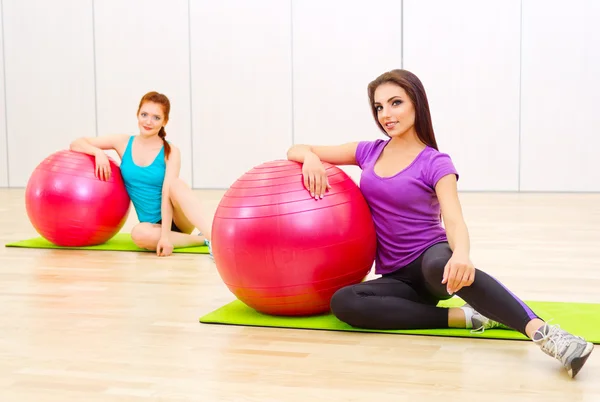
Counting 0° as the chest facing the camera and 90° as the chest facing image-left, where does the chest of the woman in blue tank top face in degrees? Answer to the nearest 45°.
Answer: approximately 0°
